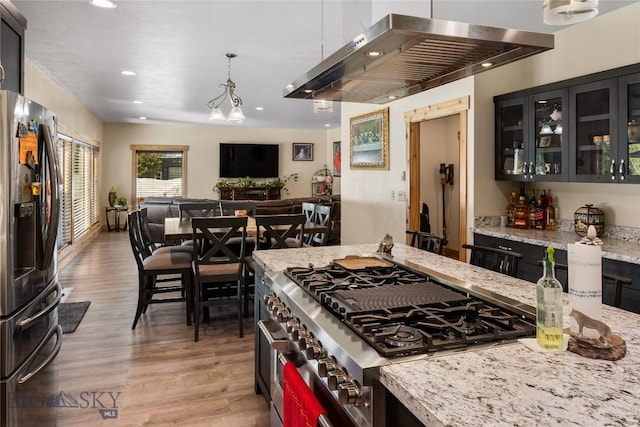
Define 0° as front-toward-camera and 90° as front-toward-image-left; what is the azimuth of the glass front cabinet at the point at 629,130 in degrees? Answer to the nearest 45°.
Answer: approximately 45°

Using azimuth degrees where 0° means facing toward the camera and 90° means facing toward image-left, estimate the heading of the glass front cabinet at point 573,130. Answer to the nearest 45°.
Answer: approximately 45°

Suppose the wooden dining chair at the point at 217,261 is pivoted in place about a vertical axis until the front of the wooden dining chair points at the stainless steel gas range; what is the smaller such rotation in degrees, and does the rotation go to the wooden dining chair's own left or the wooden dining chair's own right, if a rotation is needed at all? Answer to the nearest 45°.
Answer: approximately 180°

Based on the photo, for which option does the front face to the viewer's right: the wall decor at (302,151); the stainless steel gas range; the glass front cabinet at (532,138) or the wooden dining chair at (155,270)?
the wooden dining chair

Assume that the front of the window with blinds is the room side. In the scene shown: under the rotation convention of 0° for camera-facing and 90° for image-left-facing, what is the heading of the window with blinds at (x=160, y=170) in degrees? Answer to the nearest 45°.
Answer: approximately 0°

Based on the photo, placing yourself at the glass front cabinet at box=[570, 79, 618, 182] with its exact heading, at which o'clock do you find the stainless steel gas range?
The stainless steel gas range is roughly at 11 o'clock from the glass front cabinet.

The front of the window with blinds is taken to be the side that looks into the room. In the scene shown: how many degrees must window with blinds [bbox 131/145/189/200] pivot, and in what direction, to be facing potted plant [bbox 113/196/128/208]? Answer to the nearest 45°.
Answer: approximately 45° to its right

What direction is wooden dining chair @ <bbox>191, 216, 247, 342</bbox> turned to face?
away from the camera

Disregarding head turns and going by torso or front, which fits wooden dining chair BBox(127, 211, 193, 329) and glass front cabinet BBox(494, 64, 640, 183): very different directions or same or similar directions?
very different directions

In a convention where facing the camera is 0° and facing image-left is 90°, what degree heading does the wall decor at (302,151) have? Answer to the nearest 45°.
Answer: approximately 0°
